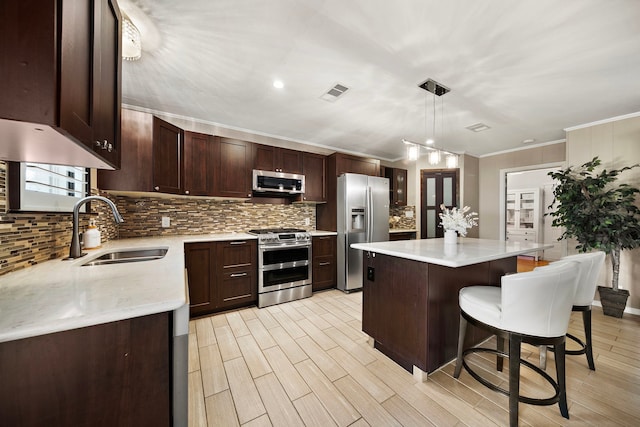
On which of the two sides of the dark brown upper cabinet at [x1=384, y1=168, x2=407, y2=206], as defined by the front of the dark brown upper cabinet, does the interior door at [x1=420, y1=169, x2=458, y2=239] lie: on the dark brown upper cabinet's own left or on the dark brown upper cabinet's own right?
on the dark brown upper cabinet's own left

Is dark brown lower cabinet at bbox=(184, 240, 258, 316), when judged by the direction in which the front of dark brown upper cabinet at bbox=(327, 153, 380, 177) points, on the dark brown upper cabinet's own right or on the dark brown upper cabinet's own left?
on the dark brown upper cabinet's own right

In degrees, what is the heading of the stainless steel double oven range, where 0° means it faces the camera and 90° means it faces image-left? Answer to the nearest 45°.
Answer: approximately 315°

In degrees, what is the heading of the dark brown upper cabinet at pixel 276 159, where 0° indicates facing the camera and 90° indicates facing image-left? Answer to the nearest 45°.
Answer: approximately 315°

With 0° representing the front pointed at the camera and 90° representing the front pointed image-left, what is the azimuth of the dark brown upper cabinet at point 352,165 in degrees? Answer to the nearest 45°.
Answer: approximately 315°

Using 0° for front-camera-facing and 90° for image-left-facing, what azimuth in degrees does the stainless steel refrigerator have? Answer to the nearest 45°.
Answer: approximately 315°

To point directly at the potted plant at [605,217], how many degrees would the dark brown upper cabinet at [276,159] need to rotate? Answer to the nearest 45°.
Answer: approximately 45° to its left

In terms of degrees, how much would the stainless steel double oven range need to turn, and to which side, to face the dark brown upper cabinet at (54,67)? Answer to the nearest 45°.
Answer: approximately 45° to its right
